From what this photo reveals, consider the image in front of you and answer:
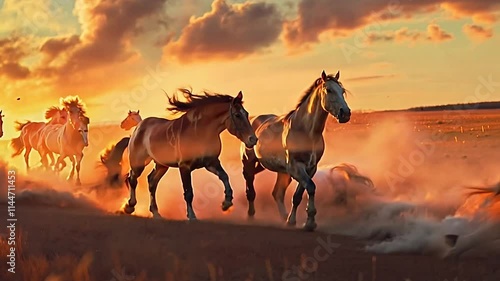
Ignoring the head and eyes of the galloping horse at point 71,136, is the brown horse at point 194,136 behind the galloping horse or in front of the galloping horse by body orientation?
in front

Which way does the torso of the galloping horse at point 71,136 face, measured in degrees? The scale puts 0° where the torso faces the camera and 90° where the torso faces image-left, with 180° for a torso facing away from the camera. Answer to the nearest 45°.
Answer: approximately 315°

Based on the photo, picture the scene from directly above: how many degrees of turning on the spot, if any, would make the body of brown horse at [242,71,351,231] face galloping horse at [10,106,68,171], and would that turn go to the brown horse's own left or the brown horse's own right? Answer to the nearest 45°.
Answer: approximately 180°

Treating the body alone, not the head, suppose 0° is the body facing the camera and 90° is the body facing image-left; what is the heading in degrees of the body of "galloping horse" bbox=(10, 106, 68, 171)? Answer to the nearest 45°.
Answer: approximately 270°

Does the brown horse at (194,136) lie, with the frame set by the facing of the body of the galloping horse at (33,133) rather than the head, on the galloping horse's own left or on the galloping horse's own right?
on the galloping horse's own right

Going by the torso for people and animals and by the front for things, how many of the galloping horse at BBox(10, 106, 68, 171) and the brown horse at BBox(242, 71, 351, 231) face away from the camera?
0

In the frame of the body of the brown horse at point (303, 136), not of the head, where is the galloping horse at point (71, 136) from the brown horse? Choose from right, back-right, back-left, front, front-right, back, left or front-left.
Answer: back

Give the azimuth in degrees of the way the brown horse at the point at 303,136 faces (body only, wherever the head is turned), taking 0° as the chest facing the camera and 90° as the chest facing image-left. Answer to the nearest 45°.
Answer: approximately 315°

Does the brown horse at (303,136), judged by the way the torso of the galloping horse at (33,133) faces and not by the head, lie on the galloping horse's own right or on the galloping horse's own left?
on the galloping horse's own right
